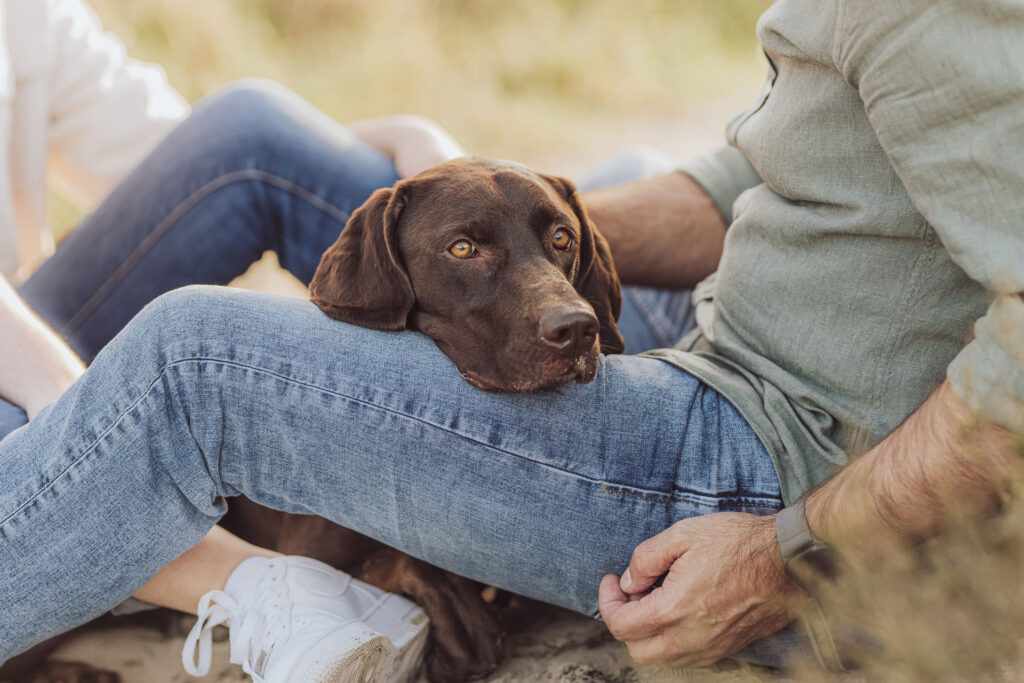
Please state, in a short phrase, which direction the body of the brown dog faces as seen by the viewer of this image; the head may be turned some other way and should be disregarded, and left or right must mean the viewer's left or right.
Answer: facing the viewer and to the right of the viewer
